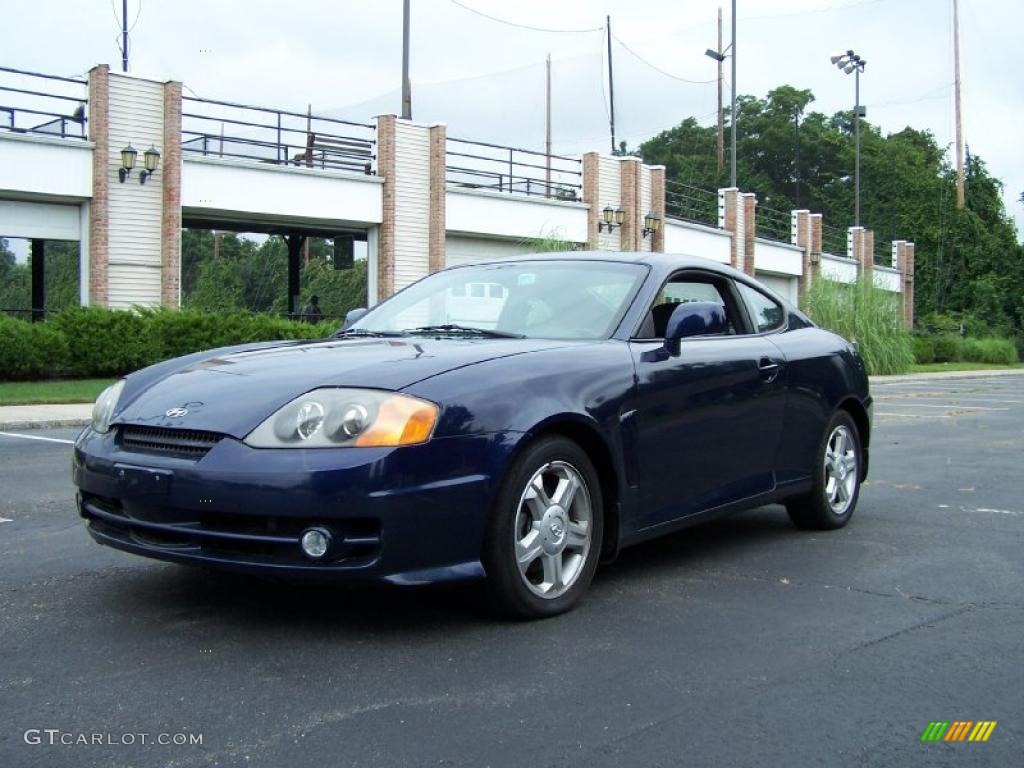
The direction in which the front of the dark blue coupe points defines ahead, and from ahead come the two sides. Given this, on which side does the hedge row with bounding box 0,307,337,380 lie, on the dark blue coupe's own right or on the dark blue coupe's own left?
on the dark blue coupe's own right

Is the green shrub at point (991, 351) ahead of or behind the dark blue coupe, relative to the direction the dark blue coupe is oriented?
behind

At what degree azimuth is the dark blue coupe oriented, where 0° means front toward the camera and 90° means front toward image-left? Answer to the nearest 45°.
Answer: approximately 45°

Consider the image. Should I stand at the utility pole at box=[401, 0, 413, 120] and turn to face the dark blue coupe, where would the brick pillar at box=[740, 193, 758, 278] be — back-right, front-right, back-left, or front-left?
back-left

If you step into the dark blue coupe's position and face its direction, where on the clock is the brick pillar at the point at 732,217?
The brick pillar is roughly at 5 o'clock from the dark blue coupe.

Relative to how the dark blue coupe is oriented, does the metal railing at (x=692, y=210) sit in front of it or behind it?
behind

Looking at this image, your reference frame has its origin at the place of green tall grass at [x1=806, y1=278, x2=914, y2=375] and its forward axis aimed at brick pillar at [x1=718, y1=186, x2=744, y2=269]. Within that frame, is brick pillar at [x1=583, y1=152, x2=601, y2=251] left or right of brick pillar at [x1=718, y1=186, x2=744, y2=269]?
left

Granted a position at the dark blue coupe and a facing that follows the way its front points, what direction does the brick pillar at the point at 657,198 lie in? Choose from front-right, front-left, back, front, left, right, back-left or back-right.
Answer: back-right

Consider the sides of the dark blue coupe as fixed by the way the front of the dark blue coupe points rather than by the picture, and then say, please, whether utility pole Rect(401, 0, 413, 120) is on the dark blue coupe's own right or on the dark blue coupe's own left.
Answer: on the dark blue coupe's own right
